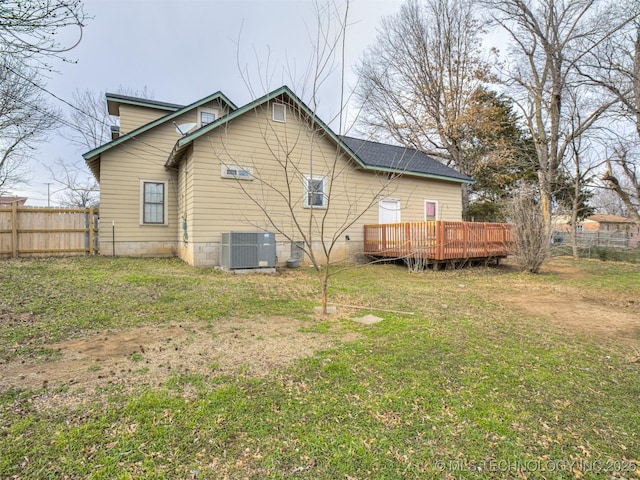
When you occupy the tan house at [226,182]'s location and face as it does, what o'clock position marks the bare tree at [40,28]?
The bare tree is roughly at 9 o'clock from the tan house.

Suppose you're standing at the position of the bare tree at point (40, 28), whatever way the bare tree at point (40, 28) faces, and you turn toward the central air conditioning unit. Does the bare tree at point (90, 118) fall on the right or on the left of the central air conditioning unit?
left
